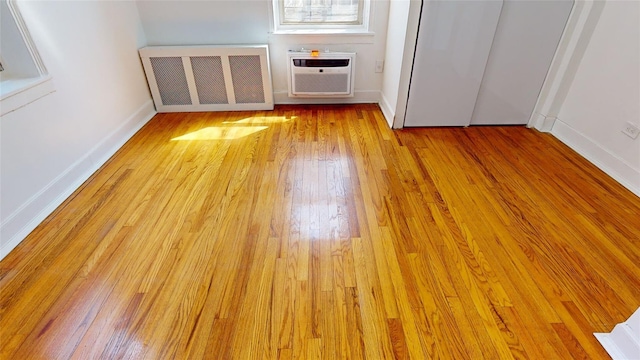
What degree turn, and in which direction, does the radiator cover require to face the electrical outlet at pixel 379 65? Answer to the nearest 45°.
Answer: approximately 90° to its left

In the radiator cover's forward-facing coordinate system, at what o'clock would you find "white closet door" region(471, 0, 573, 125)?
The white closet door is roughly at 10 o'clock from the radiator cover.

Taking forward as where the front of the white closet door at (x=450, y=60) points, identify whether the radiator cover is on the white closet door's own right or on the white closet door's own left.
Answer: on the white closet door's own right

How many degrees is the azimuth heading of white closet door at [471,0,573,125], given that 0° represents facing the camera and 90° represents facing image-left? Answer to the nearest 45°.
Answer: approximately 0°

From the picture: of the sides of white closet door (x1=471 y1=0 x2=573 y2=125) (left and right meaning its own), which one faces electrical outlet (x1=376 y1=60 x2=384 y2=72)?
right

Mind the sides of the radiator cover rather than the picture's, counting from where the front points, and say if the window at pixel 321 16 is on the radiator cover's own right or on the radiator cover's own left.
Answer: on the radiator cover's own left

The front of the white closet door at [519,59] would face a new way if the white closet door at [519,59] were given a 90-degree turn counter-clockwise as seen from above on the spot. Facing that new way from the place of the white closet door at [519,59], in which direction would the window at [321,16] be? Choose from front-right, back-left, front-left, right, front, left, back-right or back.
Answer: back

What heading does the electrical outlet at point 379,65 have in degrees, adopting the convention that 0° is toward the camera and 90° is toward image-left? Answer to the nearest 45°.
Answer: approximately 0°

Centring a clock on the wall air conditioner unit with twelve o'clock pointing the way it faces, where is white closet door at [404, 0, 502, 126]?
The white closet door is roughly at 10 o'clock from the wall air conditioner unit.
